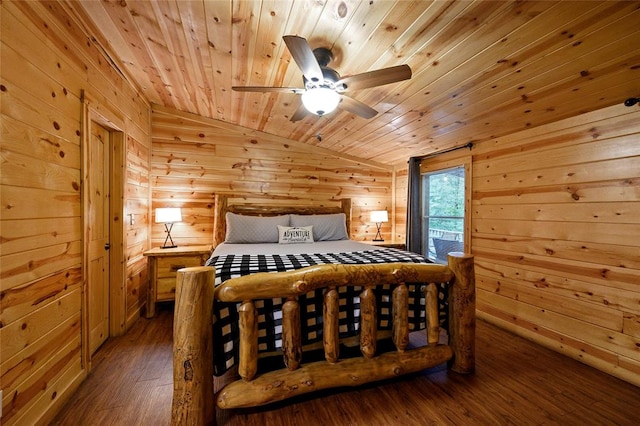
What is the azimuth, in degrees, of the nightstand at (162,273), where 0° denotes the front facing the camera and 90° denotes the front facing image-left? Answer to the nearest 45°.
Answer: approximately 0°

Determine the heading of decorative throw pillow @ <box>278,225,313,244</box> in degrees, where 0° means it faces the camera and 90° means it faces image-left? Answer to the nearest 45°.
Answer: approximately 0°

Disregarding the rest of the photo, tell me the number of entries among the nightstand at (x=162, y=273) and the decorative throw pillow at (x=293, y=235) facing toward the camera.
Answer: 2

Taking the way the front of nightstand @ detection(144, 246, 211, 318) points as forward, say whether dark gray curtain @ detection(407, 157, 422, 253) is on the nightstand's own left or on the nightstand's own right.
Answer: on the nightstand's own left

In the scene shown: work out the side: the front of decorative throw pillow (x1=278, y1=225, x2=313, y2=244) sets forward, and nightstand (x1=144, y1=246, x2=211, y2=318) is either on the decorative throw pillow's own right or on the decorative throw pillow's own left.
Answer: on the decorative throw pillow's own right

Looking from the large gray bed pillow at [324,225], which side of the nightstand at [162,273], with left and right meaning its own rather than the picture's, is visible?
left

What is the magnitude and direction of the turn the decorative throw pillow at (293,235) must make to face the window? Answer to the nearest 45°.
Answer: approximately 90° to its left

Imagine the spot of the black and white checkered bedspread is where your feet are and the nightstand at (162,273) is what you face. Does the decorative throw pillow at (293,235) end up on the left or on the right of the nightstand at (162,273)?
right

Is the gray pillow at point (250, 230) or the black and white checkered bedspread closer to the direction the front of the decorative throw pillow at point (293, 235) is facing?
the black and white checkered bedspread

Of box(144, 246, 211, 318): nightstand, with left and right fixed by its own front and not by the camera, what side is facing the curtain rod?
left

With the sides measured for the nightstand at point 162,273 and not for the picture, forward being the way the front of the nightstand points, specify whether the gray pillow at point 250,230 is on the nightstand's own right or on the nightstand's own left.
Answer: on the nightstand's own left

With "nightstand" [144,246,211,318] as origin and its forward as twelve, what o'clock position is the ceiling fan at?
The ceiling fan is roughly at 11 o'clock from the nightstand.
